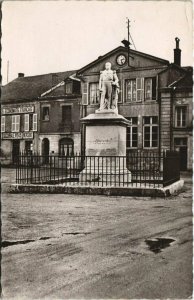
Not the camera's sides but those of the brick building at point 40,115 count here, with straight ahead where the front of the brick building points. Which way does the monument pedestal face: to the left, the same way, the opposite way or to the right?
the same way

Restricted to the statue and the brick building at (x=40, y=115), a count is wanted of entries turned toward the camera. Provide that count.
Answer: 2

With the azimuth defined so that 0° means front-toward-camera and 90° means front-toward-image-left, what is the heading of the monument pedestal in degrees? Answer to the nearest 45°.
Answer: approximately 0°

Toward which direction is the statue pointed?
toward the camera

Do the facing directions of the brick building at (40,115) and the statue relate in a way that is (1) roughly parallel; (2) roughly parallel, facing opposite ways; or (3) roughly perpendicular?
roughly parallel

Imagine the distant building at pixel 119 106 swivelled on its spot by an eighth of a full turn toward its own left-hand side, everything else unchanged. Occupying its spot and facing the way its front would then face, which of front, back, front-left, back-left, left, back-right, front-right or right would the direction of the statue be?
front-right

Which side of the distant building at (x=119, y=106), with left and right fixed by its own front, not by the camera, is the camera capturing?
front

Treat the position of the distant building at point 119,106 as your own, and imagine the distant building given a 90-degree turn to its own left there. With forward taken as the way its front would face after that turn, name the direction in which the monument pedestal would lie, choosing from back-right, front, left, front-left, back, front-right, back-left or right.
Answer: right
